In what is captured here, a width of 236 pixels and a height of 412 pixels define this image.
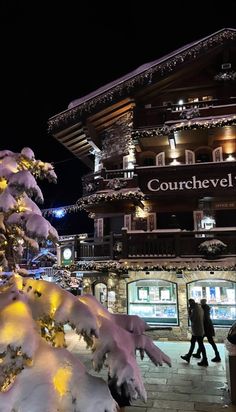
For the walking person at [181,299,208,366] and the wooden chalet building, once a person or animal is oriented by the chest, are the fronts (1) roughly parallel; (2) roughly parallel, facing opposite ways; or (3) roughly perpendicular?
roughly perpendicular

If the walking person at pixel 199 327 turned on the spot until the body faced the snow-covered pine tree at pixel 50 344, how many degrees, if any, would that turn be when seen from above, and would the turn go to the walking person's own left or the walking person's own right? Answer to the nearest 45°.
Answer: approximately 90° to the walking person's own left
